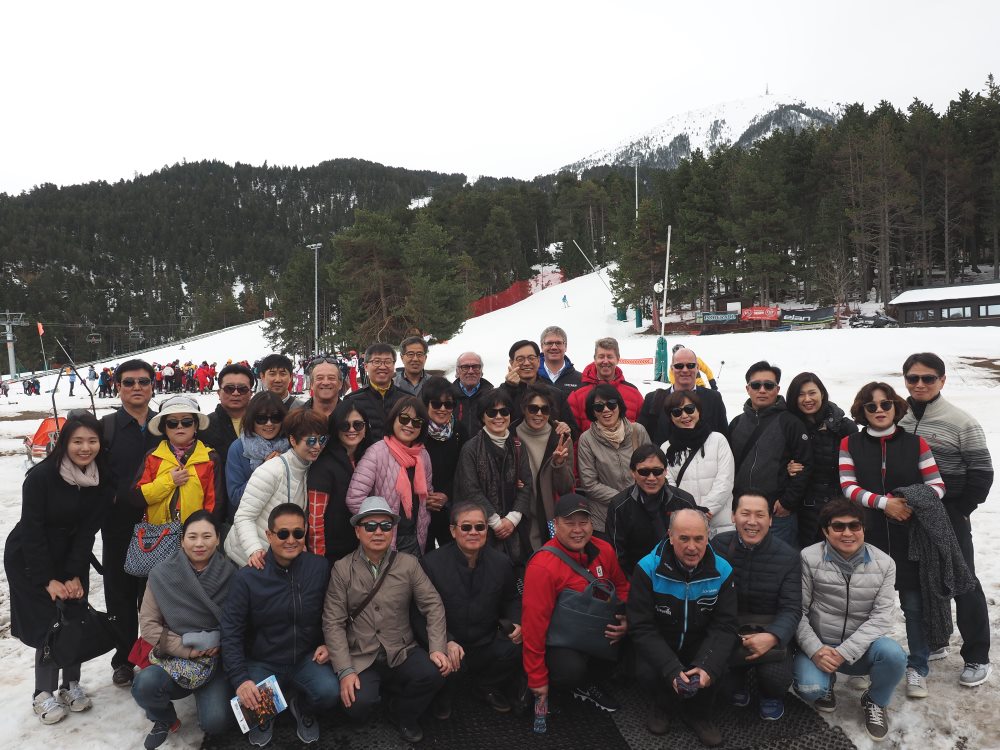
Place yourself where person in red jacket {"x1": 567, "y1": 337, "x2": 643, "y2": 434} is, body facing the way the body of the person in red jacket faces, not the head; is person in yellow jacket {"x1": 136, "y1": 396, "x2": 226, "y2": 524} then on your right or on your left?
on your right

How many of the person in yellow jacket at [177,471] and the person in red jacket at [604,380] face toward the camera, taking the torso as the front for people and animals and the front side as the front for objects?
2

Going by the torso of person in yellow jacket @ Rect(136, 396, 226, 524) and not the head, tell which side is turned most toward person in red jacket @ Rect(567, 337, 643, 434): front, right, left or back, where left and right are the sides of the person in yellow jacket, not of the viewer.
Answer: left

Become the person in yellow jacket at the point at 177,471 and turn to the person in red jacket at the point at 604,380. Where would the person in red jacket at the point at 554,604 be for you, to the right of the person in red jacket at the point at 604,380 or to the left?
right

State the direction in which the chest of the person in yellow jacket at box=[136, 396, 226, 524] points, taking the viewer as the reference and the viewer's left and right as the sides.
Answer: facing the viewer

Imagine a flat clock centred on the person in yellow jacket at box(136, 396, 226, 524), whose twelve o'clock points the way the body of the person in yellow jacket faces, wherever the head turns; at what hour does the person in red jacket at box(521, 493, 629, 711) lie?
The person in red jacket is roughly at 10 o'clock from the person in yellow jacket.

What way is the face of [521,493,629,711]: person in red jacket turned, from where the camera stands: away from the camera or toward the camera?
toward the camera

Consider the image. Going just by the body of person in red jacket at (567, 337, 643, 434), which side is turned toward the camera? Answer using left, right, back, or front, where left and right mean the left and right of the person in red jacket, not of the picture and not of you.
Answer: front

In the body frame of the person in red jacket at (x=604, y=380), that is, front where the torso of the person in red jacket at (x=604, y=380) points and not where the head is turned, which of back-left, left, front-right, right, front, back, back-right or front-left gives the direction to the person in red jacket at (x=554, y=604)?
front
